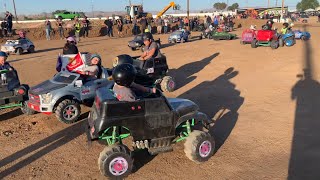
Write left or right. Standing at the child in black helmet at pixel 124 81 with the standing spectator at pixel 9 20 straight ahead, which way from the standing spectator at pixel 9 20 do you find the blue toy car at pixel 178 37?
right

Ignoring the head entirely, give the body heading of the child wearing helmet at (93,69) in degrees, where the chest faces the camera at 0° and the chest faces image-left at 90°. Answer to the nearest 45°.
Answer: approximately 45°

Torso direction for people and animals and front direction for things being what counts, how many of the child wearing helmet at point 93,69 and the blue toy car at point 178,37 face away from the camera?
0

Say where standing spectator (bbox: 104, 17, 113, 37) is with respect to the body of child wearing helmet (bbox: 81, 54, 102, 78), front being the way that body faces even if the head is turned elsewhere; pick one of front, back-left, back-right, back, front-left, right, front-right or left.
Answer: back-right

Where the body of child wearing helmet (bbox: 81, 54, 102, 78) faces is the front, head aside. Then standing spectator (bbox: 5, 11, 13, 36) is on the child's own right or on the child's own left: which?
on the child's own right

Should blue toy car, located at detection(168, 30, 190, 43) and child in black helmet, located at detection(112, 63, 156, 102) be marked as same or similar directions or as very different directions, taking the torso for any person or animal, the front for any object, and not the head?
very different directions

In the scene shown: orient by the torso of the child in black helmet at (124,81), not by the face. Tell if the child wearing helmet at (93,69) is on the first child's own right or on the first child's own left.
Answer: on the first child's own left

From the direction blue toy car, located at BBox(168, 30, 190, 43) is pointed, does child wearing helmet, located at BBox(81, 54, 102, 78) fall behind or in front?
in front
